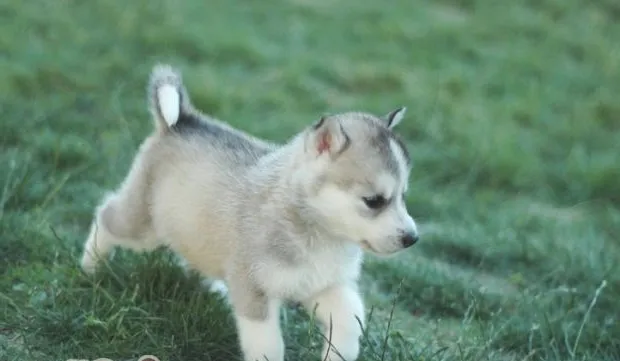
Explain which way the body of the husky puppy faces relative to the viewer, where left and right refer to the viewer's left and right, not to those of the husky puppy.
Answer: facing the viewer and to the right of the viewer
